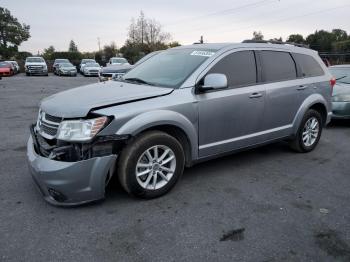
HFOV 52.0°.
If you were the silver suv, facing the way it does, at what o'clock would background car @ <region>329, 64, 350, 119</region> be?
The background car is roughly at 6 o'clock from the silver suv.

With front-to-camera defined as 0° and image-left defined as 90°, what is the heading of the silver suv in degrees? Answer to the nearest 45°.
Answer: approximately 45°

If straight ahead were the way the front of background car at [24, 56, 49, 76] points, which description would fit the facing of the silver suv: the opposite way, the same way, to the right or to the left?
to the right

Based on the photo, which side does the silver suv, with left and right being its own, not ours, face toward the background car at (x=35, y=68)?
right

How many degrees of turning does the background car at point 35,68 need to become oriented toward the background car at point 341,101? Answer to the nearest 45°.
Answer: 0° — it already faces it

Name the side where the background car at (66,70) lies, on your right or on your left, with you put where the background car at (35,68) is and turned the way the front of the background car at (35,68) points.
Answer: on your left

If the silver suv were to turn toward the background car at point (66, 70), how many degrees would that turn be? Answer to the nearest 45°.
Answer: approximately 135° to its right

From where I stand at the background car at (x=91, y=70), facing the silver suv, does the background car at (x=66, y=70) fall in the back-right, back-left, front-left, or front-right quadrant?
back-right

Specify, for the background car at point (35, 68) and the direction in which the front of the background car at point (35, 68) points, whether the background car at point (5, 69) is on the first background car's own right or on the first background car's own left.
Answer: on the first background car's own right

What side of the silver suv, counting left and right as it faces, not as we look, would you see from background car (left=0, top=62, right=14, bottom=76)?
right

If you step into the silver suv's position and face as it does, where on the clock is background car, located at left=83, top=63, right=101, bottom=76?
The background car is roughly at 4 o'clock from the silver suv.

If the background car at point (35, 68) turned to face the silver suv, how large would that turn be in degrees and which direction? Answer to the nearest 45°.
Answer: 0° — it already faces it

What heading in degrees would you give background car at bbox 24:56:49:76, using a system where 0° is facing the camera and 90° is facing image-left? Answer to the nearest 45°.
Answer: approximately 0°
